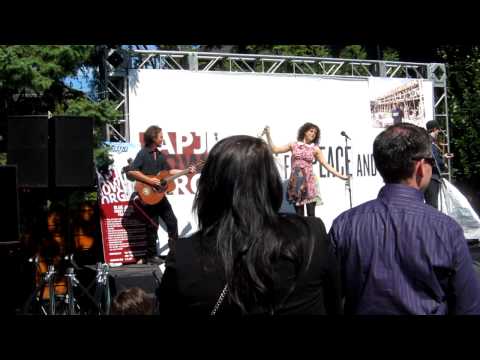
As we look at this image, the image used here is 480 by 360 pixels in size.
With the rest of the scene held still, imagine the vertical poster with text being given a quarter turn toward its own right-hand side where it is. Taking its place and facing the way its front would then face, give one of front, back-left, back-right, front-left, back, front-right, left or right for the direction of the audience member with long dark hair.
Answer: left

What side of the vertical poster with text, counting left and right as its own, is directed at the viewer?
front

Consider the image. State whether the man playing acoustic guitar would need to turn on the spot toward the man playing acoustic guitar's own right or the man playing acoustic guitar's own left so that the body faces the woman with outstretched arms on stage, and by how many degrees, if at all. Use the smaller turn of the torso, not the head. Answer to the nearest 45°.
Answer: approximately 45° to the man playing acoustic guitar's own left

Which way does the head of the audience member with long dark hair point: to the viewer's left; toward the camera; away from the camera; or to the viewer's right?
away from the camera

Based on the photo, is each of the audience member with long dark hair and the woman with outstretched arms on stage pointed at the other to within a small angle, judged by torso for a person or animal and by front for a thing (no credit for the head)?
yes

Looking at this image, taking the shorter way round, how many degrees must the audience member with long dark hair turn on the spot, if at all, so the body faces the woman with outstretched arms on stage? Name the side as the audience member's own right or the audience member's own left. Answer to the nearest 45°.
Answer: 0° — they already face them

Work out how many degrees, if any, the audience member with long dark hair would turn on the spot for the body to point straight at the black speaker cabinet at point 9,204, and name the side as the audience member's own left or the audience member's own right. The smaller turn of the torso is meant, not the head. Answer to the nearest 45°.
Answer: approximately 45° to the audience member's own left

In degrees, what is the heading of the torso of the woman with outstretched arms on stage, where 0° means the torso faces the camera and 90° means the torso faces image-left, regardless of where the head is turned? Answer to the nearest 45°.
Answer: approximately 0°

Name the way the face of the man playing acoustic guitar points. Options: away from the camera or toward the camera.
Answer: toward the camera

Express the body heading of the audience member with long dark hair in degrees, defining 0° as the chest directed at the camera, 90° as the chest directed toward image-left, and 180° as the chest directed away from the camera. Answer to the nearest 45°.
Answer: approximately 180°

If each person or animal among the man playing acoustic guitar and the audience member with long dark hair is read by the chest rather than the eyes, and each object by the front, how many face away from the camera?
1

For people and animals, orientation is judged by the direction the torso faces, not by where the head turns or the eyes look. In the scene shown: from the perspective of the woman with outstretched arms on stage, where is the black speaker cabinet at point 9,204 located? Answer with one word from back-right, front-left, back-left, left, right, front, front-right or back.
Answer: front-right

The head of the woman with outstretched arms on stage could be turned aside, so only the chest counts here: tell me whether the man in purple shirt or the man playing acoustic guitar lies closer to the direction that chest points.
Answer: the man in purple shirt

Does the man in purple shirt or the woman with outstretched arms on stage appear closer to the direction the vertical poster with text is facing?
the man in purple shirt

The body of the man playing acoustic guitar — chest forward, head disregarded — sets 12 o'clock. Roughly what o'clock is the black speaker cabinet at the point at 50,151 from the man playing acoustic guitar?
The black speaker cabinet is roughly at 3 o'clock from the man playing acoustic guitar.

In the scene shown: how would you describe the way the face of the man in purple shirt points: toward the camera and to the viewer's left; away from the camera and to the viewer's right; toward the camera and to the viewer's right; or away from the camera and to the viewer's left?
away from the camera and to the viewer's right

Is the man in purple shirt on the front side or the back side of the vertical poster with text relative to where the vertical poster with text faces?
on the front side

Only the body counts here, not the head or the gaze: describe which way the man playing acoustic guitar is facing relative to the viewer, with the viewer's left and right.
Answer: facing the viewer and to the right of the viewer

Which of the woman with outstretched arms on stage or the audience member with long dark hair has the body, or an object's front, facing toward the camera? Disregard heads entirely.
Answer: the woman with outstretched arms on stage

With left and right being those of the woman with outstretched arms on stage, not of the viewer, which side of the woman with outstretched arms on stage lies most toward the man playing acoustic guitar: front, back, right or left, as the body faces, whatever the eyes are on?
right
